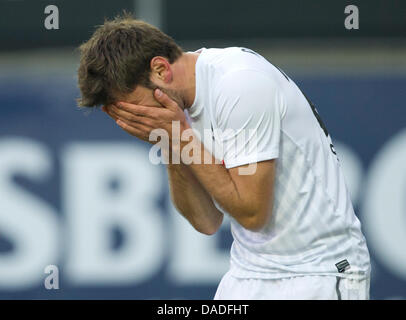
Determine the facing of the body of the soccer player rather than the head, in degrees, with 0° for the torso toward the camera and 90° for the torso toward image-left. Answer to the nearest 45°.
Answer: approximately 90°
